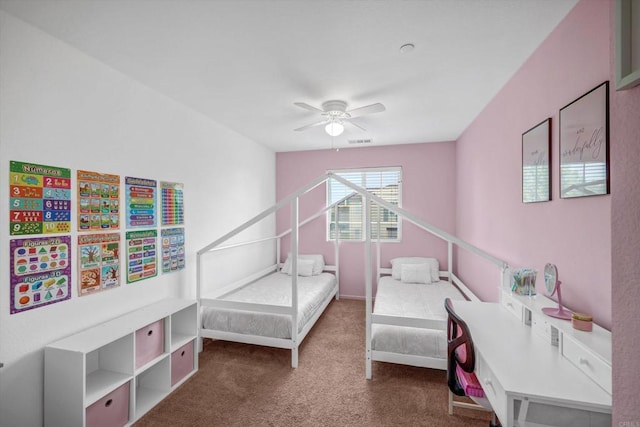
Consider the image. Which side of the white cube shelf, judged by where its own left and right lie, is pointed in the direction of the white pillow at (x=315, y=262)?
left

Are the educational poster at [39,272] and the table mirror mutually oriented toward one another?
yes

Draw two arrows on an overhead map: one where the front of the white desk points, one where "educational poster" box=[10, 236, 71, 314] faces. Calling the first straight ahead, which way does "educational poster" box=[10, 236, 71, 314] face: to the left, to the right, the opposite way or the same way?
the opposite way

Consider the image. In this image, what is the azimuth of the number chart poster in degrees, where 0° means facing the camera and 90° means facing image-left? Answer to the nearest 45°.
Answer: approximately 315°

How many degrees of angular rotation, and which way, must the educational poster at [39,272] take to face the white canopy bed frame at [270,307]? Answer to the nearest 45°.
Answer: approximately 45° to its left

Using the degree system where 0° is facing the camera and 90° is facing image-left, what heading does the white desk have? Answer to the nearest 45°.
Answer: approximately 45°

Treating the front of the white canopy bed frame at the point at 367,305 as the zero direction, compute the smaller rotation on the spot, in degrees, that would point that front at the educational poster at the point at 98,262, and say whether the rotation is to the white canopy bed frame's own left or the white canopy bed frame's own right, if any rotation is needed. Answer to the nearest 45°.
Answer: approximately 90° to the white canopy bed frame's own right

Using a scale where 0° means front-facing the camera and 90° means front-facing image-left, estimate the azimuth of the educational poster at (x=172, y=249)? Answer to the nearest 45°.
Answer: approximately 315°

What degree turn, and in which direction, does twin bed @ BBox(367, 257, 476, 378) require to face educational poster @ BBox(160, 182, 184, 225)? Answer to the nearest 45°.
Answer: approximately 90° to its right

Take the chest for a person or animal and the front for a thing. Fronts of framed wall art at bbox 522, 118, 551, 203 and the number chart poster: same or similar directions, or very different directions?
very different directions

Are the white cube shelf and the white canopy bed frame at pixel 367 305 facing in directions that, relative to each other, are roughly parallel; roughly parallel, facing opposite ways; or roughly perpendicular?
roughly perpendicular

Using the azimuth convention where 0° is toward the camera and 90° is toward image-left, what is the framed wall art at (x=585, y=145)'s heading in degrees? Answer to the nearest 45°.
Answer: approximately 45°

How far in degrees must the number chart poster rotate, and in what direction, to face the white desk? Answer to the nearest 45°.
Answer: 0° — it already faces it

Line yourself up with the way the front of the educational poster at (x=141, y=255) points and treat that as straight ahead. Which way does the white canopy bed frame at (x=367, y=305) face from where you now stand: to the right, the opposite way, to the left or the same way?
to the right
